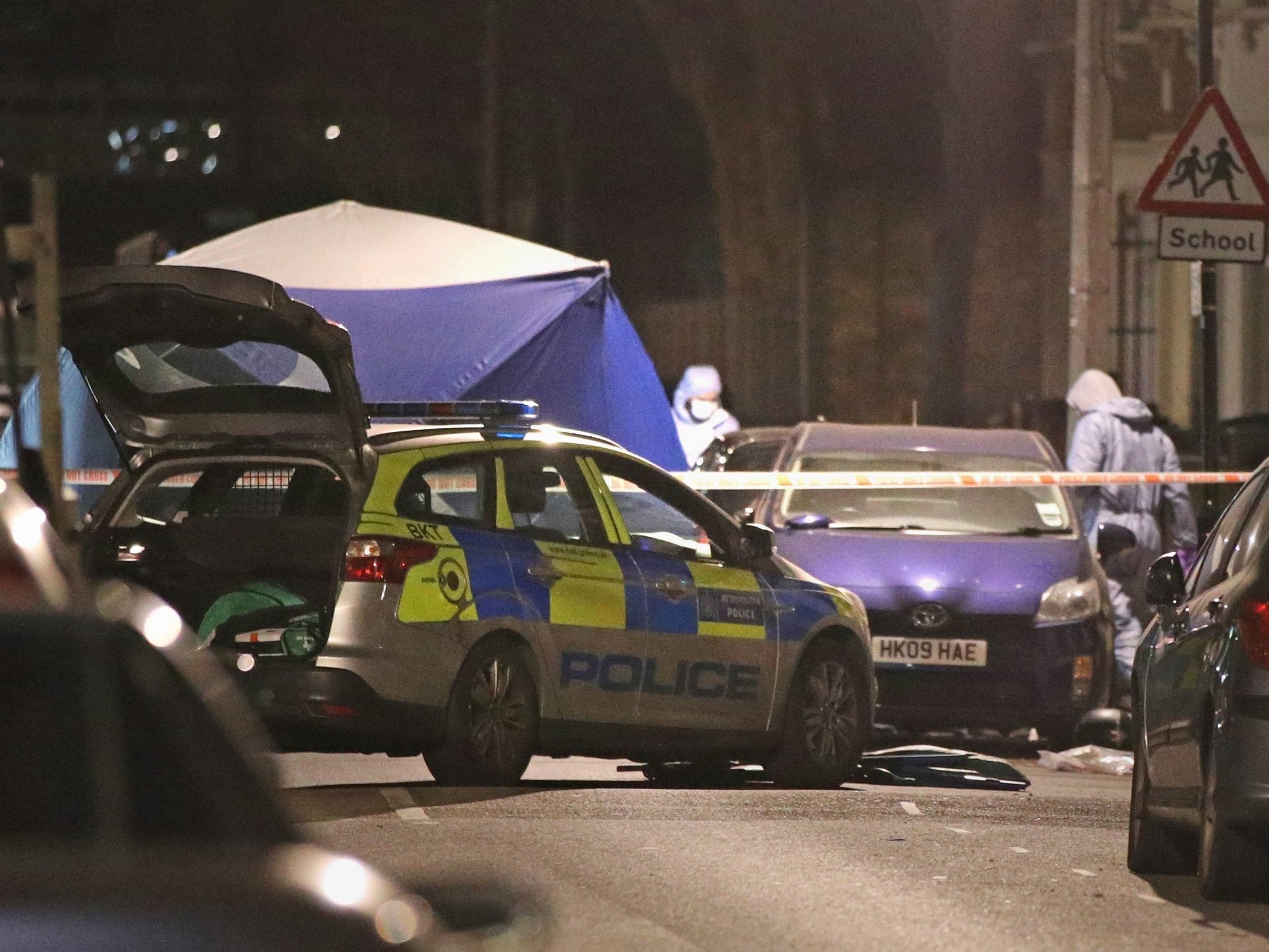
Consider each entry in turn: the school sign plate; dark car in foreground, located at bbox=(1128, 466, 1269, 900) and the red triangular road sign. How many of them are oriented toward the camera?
2

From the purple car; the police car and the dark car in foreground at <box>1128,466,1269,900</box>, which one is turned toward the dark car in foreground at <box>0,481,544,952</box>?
the purple car

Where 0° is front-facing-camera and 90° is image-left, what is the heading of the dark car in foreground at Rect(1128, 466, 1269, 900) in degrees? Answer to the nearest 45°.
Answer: approximately 180°

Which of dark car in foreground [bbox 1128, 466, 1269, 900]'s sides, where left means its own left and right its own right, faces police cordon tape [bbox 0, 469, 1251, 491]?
front

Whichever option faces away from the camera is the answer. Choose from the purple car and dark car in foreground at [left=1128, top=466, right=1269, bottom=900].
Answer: the dark car in foreground

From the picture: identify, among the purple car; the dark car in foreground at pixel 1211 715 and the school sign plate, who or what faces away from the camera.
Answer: the dark car in foreground

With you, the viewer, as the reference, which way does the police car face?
facing away from the viewer and to the right of the viewer

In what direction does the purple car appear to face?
toward the camera

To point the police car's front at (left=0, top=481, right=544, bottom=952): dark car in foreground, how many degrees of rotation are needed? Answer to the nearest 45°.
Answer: approximately 135° to its right

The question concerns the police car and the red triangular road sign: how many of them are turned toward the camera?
1

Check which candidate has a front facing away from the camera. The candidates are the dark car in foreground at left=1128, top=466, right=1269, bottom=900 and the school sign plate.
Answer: the dark car in foreground

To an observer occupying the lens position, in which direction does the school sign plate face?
facing the viewer

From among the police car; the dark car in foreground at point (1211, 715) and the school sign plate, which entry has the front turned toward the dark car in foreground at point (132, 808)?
the school sign plate
